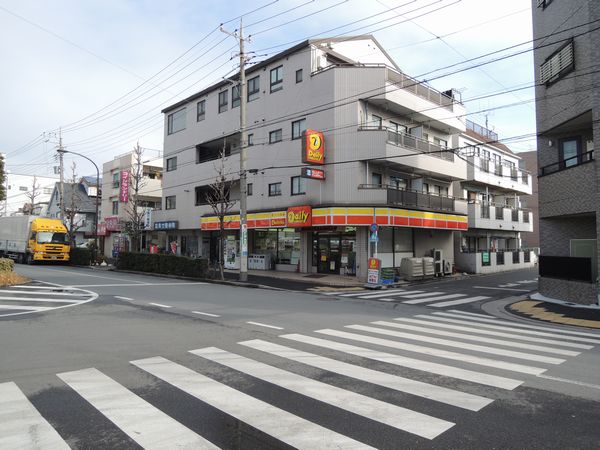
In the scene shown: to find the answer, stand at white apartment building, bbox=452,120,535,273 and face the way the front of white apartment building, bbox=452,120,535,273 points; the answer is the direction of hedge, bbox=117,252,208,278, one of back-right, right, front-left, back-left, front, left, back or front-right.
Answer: right

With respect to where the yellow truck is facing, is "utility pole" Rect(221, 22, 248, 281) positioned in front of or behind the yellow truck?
in front

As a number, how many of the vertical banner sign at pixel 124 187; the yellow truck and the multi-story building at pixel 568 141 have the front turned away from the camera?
0

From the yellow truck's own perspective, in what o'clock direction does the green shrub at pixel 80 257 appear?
The green shrub is roughly at 11 o'clock from the yellow truck.

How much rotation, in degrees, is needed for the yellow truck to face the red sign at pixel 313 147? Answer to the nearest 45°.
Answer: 0° — it already faces it

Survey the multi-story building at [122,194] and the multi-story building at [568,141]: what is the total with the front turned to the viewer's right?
0

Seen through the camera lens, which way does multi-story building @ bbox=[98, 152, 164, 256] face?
facing the viewer and to the left of the viewer

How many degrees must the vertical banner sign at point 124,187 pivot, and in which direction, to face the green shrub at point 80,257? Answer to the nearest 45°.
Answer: approximately 45° to its right

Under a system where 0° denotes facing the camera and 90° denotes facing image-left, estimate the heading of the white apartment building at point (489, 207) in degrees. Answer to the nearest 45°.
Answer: approximately 315°

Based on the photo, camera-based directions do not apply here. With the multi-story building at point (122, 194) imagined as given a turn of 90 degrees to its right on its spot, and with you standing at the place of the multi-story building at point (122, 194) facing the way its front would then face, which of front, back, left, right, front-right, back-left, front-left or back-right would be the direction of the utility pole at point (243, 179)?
back-left

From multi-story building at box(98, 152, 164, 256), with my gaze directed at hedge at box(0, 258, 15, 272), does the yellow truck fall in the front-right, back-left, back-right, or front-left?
front-right

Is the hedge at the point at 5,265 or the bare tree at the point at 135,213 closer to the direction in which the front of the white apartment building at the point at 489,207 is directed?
the hedge

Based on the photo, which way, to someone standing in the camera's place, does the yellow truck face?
facing the viewer and to the right of the viewer

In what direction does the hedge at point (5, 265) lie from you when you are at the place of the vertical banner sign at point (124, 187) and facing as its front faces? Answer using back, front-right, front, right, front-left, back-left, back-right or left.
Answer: front

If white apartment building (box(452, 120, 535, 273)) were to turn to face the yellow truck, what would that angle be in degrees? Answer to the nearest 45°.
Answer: approximately 90° to its right

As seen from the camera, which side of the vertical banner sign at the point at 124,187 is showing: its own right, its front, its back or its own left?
front

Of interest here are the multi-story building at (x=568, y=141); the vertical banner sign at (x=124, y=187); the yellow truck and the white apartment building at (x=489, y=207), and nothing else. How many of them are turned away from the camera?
0

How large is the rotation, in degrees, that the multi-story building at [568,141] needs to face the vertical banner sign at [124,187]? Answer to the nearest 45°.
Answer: approximately 45° to its right

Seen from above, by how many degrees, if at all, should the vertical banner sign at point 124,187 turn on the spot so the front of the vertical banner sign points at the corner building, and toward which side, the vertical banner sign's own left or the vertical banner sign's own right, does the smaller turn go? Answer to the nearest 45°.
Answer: approximately 45° to the vertical banner sign's own left

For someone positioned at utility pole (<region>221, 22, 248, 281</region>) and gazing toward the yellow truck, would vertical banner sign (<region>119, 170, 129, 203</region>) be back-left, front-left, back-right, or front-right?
front-right
